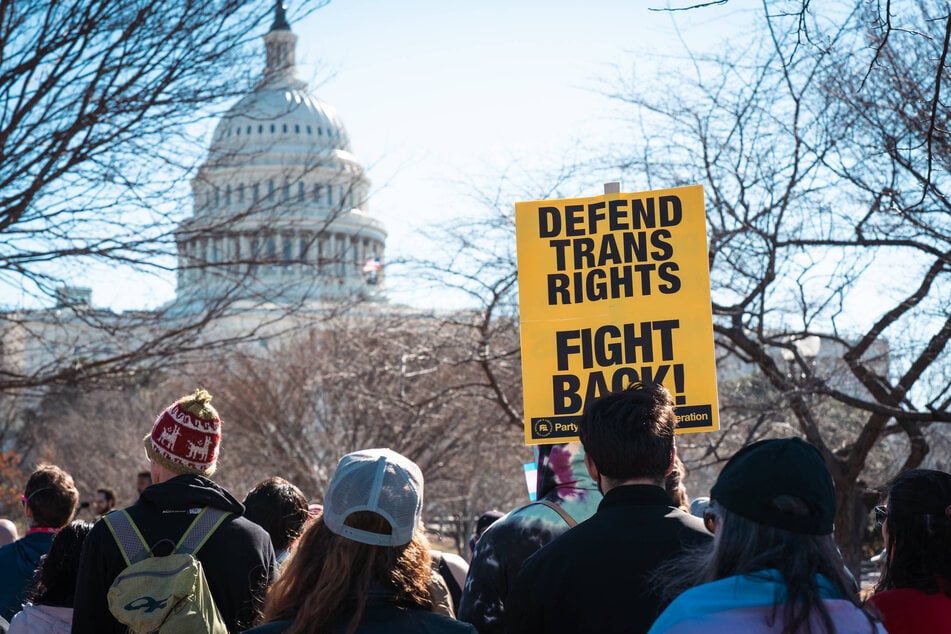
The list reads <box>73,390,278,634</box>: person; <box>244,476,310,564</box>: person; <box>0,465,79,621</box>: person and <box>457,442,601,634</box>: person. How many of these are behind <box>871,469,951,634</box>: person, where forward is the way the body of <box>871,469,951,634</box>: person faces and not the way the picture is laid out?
0

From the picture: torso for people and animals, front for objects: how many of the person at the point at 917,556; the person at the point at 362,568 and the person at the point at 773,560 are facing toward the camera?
0

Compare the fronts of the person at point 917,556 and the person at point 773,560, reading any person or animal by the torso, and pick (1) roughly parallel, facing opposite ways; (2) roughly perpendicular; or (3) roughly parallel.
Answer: roughly parallel

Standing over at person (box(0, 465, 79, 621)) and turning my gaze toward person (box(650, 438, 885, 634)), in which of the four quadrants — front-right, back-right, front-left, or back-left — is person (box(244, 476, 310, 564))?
front-left

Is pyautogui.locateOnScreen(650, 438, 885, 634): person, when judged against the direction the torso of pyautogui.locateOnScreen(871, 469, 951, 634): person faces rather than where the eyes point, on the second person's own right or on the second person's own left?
on the second person's own left

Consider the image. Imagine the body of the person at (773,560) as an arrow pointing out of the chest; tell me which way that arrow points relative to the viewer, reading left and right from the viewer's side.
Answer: facing away from the viewer and to the left of the viewer

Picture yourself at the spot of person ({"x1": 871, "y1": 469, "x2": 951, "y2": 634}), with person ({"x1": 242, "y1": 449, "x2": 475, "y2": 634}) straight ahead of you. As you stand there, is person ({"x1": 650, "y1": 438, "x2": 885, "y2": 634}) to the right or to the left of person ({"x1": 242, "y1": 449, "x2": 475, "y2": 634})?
left

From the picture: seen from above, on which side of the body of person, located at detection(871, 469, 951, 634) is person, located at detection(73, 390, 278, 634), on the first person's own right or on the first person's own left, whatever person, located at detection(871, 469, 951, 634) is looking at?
on the first person's own left

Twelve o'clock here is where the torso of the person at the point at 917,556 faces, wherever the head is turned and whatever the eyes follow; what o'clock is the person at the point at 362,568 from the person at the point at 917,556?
the person at the point at 362,568 is roughly at 9 o'clock from the person at the point at 917,556.

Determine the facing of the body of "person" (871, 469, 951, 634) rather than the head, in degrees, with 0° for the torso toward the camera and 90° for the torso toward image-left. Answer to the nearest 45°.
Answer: approximately 135°

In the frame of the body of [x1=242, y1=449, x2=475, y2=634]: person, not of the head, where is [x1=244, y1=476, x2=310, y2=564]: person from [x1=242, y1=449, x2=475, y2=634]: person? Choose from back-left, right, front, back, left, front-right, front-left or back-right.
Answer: front

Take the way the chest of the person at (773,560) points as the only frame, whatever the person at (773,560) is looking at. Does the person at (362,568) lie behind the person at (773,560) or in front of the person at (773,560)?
in front

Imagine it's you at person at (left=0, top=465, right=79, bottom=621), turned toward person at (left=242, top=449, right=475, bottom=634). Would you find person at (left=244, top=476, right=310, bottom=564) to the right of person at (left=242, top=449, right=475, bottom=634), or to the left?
left

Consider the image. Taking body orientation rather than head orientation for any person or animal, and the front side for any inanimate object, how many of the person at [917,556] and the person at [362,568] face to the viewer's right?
0

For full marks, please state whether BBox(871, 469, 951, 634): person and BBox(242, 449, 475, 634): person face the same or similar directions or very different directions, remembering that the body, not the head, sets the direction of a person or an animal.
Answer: same or similar directions

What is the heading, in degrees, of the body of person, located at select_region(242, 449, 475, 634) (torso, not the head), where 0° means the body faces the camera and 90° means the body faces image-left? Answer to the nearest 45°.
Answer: approximately 180°
